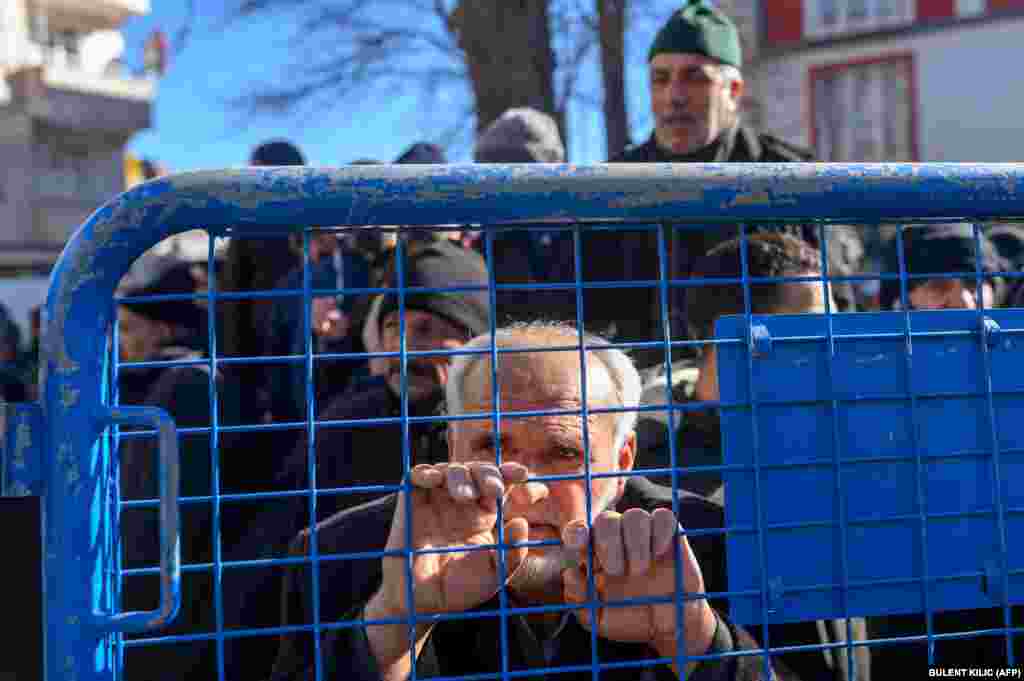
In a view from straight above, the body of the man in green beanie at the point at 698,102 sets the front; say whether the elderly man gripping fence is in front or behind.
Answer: in front

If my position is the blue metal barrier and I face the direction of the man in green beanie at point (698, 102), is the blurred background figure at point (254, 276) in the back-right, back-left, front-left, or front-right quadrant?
front-left

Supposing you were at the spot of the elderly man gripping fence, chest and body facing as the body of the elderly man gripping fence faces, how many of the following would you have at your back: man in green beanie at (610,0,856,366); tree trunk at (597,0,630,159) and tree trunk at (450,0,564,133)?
3

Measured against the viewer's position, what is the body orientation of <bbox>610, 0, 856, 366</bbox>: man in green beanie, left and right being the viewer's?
facing the viewer and to the left of the viewer

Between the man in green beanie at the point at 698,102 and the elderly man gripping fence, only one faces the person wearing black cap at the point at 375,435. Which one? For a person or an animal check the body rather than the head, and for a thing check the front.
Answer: the man in green beanie

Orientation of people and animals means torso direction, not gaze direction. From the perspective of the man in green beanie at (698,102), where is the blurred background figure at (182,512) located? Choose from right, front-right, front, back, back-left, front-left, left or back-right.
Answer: front

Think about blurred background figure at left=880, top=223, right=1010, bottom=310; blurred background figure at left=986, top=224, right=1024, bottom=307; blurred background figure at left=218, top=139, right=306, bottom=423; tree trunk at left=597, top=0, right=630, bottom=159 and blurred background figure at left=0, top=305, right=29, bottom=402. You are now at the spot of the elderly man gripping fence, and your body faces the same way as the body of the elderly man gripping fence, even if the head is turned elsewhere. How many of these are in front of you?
0

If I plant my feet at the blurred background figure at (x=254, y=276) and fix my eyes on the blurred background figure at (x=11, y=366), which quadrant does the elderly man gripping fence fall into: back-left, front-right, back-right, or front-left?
back-left

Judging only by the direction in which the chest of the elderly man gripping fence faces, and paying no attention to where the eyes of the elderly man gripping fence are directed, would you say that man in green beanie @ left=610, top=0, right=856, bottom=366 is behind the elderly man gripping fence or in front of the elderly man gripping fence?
behind

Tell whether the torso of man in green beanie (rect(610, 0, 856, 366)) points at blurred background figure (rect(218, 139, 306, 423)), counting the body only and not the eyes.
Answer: no

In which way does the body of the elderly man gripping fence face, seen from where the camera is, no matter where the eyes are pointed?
toward the camera

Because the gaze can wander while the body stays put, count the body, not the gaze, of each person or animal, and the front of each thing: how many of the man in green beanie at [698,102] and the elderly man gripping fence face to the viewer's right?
0

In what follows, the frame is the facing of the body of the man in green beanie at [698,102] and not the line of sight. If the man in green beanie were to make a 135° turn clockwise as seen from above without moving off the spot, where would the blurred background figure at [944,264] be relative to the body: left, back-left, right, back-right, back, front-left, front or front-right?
right
